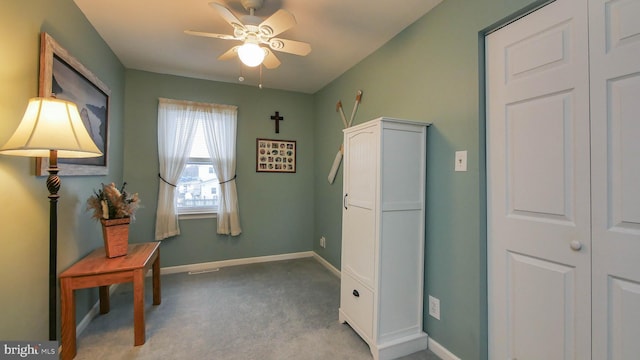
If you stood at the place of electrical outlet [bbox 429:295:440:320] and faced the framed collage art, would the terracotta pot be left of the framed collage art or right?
left

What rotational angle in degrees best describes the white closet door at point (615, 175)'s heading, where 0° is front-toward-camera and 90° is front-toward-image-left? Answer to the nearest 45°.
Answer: approximately 45°

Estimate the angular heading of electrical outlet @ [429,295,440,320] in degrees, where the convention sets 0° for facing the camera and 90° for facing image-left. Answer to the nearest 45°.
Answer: approximately 45°

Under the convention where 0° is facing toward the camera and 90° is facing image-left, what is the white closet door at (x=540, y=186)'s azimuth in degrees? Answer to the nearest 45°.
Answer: approximately 45°

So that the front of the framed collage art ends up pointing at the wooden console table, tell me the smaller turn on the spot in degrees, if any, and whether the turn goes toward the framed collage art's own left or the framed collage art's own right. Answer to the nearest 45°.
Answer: approximately 45° to the framed collage art's own right

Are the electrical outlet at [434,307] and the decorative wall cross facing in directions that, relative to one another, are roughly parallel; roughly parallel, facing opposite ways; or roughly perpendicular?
roughly perpendicular

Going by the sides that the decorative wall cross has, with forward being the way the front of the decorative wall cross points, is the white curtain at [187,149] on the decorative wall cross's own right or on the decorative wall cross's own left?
on the decorative wall cross's own right

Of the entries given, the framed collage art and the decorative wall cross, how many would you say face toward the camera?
2

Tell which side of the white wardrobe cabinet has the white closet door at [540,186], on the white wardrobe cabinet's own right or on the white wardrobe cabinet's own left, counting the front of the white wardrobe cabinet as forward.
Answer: on the white wardrobe cabinet's own left

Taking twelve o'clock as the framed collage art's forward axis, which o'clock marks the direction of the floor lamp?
The floor lamp is roughly at 1 o'clock from the framed collage art.
